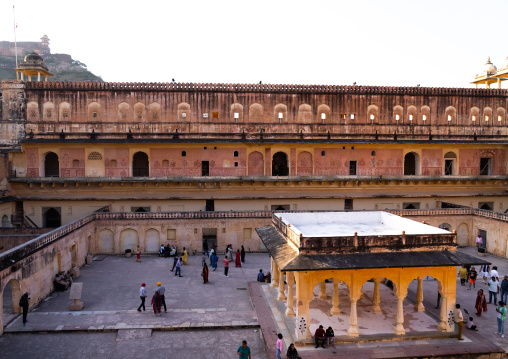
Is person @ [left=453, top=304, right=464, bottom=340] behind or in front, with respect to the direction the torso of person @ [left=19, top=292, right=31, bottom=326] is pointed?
in front

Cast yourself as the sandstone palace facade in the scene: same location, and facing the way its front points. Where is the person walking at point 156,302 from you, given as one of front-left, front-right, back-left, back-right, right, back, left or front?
front

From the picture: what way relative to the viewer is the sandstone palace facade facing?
toward the camera

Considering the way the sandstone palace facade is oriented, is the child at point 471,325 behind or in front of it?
in front

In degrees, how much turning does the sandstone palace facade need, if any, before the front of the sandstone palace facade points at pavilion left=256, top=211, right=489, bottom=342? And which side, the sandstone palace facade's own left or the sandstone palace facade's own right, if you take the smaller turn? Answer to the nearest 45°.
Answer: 0° — it already faces it

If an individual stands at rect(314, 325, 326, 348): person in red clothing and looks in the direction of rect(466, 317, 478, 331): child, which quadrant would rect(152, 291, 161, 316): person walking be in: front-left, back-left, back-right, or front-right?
back-left

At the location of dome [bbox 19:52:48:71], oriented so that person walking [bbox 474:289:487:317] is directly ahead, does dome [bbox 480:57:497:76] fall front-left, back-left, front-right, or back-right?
front-left
